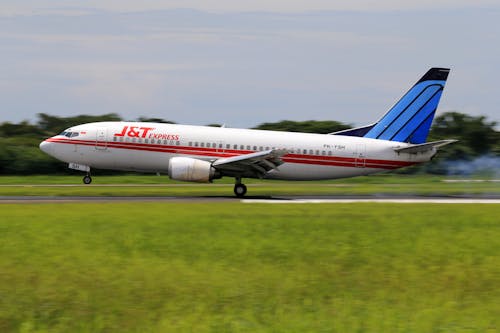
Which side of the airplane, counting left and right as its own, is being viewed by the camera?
left
